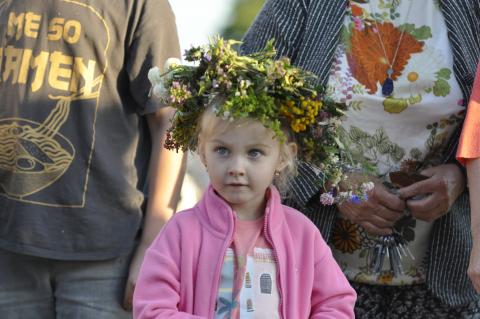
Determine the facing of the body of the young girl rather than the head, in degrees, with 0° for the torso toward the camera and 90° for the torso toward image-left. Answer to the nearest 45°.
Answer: approximately 0°
